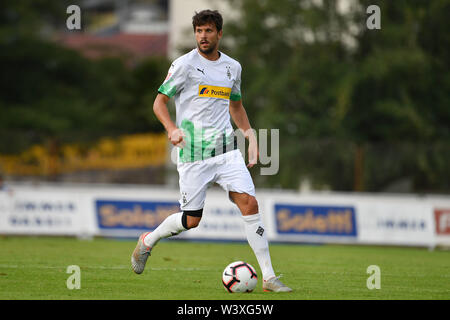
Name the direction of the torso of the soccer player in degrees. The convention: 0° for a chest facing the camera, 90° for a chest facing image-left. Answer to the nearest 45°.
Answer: approximately 315°

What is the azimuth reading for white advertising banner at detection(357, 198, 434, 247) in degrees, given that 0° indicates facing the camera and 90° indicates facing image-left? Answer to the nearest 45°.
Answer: approximately 0°

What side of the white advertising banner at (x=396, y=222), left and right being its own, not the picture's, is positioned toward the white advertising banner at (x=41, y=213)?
right

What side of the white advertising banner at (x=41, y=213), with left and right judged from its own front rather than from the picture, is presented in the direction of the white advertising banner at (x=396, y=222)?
left

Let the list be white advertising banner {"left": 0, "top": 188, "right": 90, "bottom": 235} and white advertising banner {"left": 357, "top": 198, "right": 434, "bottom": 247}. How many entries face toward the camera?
2

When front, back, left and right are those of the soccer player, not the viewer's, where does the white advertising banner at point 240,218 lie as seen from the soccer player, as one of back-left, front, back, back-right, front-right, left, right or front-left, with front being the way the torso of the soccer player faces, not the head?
back-left

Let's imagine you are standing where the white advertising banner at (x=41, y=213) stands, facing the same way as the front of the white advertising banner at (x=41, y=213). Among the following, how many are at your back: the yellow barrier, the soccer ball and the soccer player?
1

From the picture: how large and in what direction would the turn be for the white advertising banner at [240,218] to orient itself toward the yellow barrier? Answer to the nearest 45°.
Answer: approximately 135° to its right
